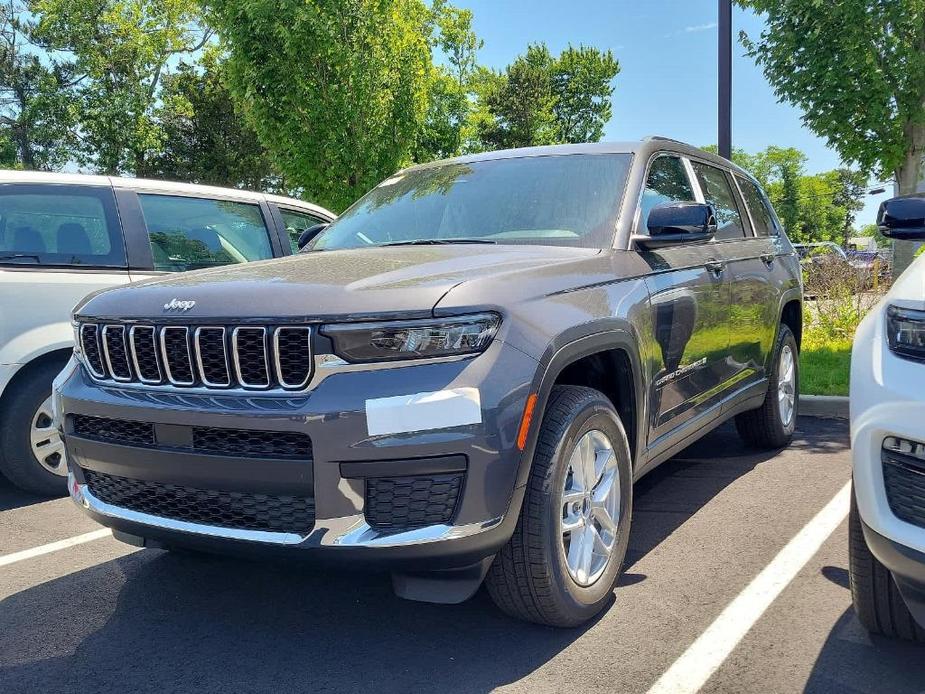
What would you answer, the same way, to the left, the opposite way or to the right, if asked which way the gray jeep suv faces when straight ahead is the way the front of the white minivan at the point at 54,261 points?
the opposite way

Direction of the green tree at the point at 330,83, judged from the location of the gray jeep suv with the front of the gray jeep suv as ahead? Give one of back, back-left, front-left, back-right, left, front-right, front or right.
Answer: back-right

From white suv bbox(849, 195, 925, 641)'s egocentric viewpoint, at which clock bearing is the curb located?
The curb is roughly at 6 o'clock from the white suv.

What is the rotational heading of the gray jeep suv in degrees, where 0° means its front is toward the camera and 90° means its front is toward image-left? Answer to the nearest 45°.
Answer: approximately 45°

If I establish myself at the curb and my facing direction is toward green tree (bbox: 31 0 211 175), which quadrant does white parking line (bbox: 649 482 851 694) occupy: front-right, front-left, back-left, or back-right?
back-left

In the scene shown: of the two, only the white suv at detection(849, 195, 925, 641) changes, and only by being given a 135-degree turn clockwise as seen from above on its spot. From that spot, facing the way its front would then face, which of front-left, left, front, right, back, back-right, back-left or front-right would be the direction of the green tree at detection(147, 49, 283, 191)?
front

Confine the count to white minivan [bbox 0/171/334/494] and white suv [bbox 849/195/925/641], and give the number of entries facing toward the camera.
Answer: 1

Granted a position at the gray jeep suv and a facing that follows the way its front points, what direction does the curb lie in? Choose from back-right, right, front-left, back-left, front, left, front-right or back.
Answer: back

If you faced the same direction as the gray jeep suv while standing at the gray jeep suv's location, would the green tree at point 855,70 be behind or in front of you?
behind

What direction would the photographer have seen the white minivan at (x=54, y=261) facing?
facing away from the viewer and to the right of the viewer

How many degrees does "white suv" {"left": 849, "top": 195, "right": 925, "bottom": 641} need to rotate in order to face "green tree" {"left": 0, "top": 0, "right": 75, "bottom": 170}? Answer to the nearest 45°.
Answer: approximately 135° to its right

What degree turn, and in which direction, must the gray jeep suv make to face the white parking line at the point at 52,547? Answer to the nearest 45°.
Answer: approximately 90° to its right
